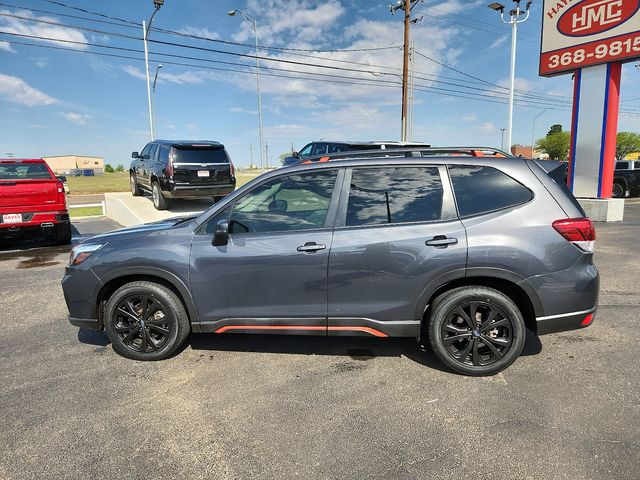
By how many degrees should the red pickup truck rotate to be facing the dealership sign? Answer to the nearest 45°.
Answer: approximately 90° to its right

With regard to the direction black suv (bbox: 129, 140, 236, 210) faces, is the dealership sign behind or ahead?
behind

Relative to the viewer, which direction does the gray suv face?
to the viewer's left

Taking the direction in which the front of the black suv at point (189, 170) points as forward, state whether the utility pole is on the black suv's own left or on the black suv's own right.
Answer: on the black suv's own right

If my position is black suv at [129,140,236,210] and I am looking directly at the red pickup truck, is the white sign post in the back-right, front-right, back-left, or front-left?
back-left

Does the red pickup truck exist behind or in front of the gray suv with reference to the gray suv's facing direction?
in front

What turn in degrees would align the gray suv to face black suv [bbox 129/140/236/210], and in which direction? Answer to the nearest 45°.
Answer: approximately 45° to its right

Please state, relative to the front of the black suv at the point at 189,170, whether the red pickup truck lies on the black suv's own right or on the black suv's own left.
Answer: on the black suv's own left

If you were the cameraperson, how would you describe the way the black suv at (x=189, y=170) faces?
facing away from the viewer and to the left of the viewer

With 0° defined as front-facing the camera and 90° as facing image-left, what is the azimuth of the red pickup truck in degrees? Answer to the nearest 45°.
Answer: approximately 180°

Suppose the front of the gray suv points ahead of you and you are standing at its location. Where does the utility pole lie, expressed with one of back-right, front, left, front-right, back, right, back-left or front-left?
right

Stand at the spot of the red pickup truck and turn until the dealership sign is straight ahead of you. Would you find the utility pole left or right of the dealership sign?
left

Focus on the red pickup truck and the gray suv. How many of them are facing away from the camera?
1

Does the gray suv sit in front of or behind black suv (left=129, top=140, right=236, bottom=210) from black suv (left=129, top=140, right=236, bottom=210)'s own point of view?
behind

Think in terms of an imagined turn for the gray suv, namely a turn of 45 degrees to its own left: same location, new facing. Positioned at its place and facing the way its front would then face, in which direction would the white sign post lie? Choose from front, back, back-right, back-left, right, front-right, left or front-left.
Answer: back

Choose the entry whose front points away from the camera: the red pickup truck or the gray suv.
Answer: the red pickup truck

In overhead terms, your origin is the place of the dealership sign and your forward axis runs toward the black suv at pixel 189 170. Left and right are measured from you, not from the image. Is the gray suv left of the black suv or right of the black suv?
left
